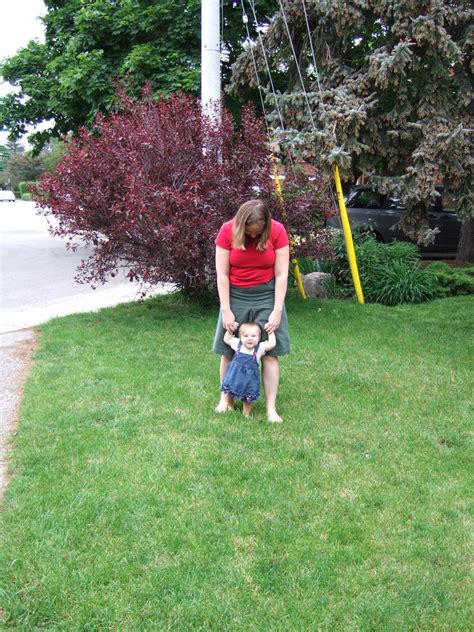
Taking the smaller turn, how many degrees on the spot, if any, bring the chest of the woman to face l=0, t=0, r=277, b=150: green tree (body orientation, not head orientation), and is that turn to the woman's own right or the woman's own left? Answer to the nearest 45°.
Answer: approximately 180°

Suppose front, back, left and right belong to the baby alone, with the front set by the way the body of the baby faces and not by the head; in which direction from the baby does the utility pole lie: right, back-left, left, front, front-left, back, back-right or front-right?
back

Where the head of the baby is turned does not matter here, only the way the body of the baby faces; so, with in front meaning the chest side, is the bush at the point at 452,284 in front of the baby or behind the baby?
behind

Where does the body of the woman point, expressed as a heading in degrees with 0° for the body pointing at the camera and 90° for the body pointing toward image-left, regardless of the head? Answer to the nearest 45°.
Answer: approximately 0°

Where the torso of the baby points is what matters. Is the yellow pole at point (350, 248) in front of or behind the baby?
behind

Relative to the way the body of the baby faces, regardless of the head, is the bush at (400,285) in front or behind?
behind

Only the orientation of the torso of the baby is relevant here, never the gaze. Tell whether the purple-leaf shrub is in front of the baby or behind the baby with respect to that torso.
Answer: behind

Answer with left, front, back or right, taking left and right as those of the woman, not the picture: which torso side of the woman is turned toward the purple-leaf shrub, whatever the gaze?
back

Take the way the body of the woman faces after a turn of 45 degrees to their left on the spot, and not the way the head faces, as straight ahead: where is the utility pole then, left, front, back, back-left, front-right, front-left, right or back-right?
back-left

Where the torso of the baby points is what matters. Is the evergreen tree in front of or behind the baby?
behind

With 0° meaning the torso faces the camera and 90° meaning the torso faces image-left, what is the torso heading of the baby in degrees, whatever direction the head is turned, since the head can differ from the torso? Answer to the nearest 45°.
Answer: approximately 0°
